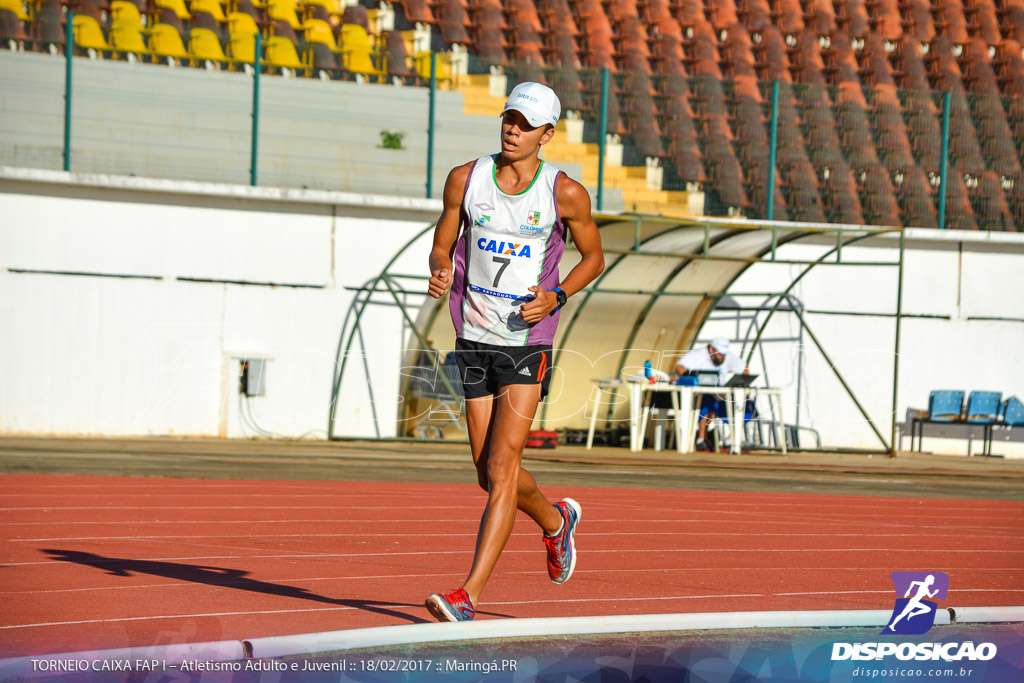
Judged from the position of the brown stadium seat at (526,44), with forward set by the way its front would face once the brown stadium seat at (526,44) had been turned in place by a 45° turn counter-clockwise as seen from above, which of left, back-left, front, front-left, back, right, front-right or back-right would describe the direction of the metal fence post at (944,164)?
front

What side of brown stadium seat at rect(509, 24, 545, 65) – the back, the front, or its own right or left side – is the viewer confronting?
front

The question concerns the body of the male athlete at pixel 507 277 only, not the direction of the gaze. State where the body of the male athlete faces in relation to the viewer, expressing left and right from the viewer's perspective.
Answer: facing the viewer and to the left of the viewer

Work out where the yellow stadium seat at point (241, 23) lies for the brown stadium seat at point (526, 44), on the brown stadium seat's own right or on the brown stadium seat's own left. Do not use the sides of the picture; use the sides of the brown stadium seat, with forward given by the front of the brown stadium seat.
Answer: on the brown stadium seat's own right

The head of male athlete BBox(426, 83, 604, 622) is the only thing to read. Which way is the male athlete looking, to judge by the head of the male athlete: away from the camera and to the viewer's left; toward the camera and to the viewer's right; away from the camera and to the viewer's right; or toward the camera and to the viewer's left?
toward the camera and to the viewer's left

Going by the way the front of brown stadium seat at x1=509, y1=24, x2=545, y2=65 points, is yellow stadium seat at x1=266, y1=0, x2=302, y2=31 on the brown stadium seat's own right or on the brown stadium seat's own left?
on the brown stadium seat's own right

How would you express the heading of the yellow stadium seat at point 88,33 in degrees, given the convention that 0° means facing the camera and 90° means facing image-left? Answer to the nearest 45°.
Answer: approximately 315°

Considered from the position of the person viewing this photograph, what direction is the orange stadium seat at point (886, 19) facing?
facing the viewer and to the right of the viewer

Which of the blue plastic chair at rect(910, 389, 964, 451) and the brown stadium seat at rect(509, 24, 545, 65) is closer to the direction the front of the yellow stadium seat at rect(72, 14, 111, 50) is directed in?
the blue plastic chair

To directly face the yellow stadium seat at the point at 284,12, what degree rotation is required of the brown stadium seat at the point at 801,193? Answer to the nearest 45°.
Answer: approximately 135° to its right

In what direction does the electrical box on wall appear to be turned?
toward the camera

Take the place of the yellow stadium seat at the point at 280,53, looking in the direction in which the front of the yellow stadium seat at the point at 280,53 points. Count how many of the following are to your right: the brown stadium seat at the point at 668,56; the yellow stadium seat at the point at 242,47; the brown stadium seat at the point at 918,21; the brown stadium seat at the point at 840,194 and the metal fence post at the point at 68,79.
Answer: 2

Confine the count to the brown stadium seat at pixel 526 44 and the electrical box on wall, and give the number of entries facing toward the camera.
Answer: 2

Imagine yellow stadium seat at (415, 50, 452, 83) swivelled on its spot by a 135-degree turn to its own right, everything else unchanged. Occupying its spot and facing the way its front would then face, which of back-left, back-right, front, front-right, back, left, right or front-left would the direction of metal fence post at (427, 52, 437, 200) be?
left

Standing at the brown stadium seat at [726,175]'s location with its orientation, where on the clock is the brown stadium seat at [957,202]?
the brown stadium seat at [957,202] is roughly at 10 o'clock from the brown stadium seat at [726,175].

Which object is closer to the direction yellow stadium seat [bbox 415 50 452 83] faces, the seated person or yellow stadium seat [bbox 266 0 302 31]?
the seated person

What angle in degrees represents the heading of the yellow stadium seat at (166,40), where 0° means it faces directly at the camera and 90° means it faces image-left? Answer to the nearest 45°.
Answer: approximately 315°
